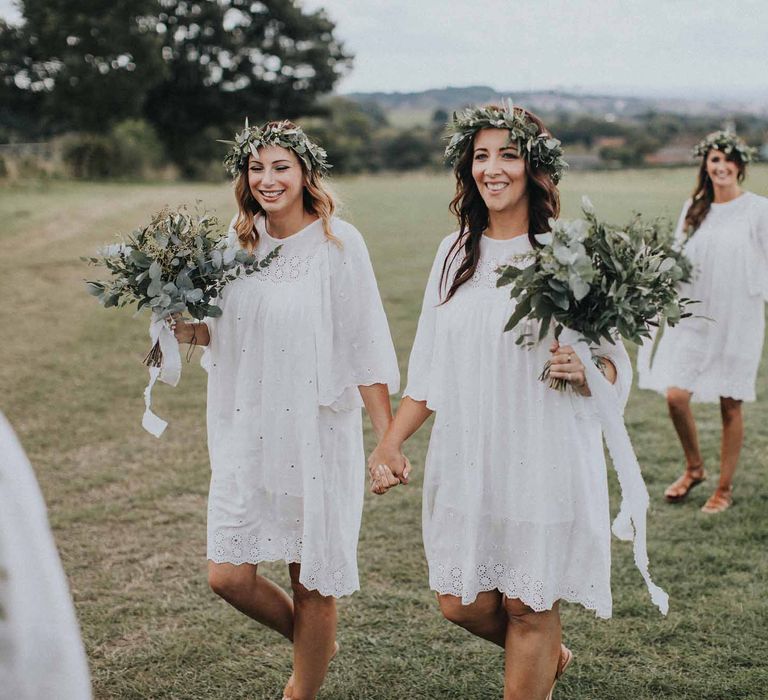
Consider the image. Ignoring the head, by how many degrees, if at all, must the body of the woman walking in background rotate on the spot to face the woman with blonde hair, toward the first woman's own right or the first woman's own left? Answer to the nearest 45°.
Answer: approximately 45° to the first woman's own right

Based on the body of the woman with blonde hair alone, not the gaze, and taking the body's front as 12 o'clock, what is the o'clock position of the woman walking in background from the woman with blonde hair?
The woman walking in background is roughly at 6 o'clock from the woman with blonde hair.

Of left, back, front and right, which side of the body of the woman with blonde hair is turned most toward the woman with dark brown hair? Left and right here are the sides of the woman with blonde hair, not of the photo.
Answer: left

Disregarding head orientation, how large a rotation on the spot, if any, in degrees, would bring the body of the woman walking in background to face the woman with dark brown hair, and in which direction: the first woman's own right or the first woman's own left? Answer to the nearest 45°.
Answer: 0° — they already face them

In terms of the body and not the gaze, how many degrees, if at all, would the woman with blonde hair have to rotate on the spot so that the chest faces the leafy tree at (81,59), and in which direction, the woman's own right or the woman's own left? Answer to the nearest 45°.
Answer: approximately 135° to the woman's own right

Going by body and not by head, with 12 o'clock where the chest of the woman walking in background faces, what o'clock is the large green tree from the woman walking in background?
The large green tree is roughly at 5 o'clock from the woman walking in background.

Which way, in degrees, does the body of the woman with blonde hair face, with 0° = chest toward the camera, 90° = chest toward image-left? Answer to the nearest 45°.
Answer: approximately 45°

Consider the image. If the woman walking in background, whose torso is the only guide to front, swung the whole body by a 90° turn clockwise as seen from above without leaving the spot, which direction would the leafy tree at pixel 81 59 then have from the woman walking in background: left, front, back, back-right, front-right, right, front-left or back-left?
front-right

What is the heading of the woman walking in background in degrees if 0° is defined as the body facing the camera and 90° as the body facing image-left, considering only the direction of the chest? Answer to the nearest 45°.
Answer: approximately 0°
